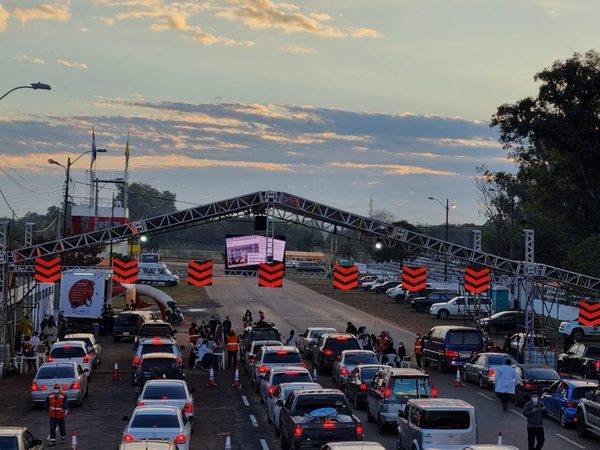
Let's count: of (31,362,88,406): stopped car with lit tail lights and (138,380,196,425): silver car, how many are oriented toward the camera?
0

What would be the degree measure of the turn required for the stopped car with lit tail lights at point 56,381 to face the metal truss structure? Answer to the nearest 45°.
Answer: approximately 45° to its right

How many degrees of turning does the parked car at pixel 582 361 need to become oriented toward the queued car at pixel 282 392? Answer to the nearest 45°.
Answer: approximately 135° to its left

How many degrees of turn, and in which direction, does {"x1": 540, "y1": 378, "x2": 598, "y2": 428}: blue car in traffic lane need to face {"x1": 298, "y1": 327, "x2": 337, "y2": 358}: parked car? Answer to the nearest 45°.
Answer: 0° — it already faces it

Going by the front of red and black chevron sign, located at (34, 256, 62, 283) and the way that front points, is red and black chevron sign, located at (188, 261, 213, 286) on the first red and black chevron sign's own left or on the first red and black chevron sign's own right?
on the first red and black chevron sign's own left

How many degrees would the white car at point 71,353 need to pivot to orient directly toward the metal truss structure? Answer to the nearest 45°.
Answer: approximately 45° to its right

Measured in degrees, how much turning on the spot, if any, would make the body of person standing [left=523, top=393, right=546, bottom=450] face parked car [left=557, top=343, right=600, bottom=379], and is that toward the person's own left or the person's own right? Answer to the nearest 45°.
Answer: approximately 180°

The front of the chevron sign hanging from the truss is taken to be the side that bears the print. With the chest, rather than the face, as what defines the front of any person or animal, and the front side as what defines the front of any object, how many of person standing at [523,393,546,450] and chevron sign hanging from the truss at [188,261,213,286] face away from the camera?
0

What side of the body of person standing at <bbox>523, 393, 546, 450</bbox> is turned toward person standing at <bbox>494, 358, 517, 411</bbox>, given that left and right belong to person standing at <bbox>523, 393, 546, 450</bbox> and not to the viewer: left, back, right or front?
back

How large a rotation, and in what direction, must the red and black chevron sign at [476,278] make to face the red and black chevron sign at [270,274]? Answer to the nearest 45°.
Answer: approximately 90° to its right

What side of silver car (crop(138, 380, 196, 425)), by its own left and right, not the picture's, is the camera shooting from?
back

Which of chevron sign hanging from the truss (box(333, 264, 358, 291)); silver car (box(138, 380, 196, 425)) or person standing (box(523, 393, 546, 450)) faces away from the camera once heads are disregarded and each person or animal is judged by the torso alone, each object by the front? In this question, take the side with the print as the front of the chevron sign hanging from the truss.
the silver car

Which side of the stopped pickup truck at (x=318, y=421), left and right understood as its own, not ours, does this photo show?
back

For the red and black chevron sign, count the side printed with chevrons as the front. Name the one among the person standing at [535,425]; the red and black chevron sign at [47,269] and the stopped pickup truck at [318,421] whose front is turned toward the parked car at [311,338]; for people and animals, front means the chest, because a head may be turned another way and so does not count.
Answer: the stopped pickup truck at [318,421]

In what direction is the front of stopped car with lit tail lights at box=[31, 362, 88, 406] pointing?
away from the camera

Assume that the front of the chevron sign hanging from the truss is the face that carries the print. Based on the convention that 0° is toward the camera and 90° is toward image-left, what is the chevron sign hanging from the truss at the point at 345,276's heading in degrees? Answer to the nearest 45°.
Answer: approximately 0°

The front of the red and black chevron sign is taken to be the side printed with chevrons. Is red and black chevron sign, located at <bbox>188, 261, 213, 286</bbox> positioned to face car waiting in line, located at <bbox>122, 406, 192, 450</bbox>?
yes
